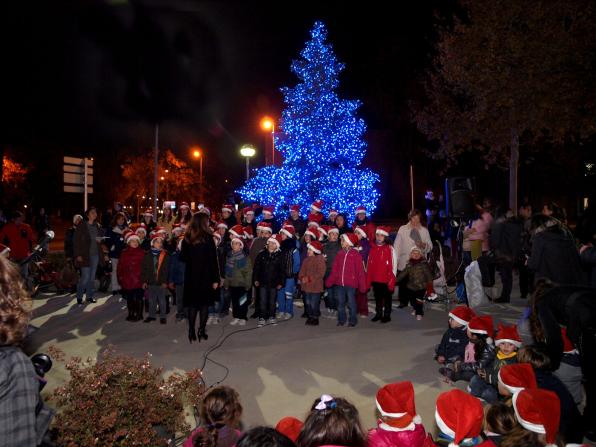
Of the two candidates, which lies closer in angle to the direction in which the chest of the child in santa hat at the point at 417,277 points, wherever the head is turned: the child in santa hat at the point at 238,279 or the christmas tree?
the child in santa hat

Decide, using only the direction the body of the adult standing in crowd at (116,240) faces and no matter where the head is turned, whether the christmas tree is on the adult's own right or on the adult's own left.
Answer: on the adult's own left

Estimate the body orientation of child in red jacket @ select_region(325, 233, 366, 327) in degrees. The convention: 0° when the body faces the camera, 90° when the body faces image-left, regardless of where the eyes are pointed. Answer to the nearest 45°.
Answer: approximately 0°

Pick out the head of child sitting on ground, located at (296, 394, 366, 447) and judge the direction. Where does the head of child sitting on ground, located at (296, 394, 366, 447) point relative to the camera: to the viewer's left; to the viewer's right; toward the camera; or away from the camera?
away from the camera

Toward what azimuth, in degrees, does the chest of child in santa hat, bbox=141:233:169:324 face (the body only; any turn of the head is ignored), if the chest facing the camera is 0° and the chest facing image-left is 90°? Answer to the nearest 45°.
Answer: approximately 0°

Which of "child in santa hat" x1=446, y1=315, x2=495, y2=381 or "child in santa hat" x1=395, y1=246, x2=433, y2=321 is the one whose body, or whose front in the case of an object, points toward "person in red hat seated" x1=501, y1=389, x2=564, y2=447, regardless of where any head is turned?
"child in santa hat" x1=395, y1=246, x2=433, y2=321

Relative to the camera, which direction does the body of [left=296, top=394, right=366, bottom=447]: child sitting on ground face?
away from the camera

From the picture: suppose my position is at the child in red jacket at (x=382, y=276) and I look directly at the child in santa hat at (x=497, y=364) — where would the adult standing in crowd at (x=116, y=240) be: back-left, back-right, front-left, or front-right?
back-right

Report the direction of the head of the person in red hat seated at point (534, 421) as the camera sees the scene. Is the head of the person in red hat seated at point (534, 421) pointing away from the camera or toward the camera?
away from the camera

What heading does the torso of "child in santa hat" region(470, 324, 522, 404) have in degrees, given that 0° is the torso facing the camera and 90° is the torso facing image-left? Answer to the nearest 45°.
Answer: approximately 45°
